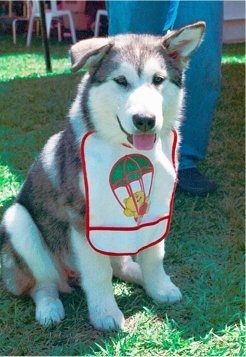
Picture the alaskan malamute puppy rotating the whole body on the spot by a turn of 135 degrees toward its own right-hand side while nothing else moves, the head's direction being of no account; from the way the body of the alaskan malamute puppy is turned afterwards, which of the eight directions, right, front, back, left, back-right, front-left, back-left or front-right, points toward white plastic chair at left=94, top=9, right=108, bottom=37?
right

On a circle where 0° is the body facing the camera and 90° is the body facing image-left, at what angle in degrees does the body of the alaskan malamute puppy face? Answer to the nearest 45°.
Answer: approximately 315°
